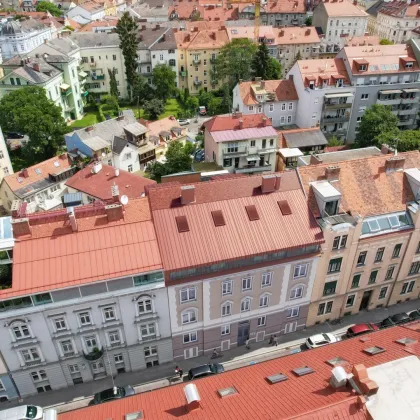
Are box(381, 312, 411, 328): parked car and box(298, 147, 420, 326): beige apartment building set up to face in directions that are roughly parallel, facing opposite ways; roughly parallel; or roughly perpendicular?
roughly perpendicular

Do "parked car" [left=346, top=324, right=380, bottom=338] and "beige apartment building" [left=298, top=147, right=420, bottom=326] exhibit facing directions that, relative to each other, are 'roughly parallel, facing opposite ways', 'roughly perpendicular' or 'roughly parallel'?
roughly perpendicular

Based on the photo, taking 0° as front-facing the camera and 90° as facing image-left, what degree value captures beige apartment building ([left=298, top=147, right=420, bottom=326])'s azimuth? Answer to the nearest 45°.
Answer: approximately 315°
